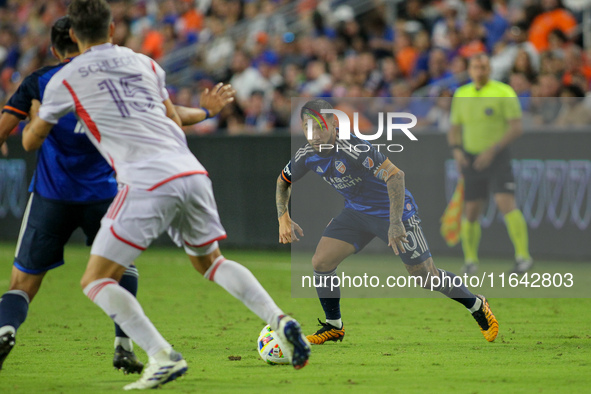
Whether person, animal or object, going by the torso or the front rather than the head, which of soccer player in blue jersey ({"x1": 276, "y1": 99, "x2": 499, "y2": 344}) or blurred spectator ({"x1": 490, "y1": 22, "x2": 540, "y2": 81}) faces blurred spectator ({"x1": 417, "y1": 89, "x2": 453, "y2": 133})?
blurred spectator ({"x1": 490, "y1": 22, "x2": 540, "y2": 81})

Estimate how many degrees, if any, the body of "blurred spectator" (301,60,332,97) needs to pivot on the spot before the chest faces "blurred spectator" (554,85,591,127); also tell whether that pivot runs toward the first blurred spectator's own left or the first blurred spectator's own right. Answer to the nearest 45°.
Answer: approximately 45° to the first blurred spectator's own left

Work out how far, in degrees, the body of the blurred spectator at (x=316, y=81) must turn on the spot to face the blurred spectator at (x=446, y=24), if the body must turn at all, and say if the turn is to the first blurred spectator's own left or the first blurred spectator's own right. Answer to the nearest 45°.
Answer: approximately 90° to the first blurred spectator's own left

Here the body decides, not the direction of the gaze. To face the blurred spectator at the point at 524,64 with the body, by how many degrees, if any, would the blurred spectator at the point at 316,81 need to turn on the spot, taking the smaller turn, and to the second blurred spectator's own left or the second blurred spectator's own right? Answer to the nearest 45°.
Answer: approximately 45° to the second blurred spectator's own left

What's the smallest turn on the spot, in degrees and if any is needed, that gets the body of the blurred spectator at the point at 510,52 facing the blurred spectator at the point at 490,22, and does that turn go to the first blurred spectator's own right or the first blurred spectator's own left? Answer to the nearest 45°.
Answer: approximately 135° to the first blurred spectator's own right

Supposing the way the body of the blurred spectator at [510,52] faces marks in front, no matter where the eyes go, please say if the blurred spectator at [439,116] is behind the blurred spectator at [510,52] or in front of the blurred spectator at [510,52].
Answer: in front

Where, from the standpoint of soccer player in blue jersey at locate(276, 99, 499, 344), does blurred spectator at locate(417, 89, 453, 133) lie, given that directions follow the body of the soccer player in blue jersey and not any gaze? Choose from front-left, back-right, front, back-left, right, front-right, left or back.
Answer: back-right

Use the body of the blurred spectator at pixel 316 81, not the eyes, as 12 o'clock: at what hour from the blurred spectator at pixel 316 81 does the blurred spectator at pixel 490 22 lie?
the blurred spectator at pixel 490 22 is roughly at 9 o'clock from the blurred spectator at pixel 316 81.

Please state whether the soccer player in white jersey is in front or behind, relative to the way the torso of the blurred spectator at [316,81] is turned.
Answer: in front

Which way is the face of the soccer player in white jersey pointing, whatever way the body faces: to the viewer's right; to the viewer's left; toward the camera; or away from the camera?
away from the camera

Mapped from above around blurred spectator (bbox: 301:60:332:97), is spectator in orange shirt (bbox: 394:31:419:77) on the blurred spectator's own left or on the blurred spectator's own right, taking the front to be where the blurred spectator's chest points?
on the blurred spectator's own left
